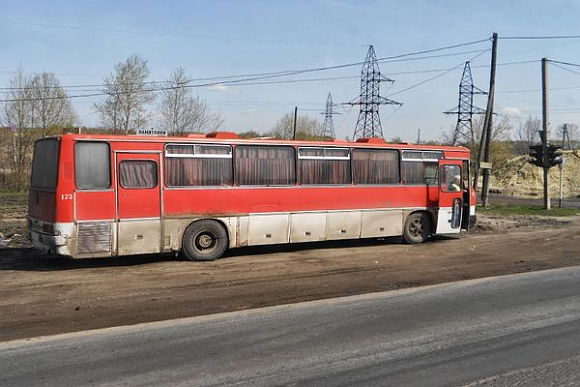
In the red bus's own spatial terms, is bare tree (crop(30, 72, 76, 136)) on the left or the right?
on its left

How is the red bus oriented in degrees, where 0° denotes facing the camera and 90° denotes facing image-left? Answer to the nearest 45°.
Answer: approximately 225°

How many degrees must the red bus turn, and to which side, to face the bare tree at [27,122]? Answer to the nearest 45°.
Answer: approximately 90° to its left
